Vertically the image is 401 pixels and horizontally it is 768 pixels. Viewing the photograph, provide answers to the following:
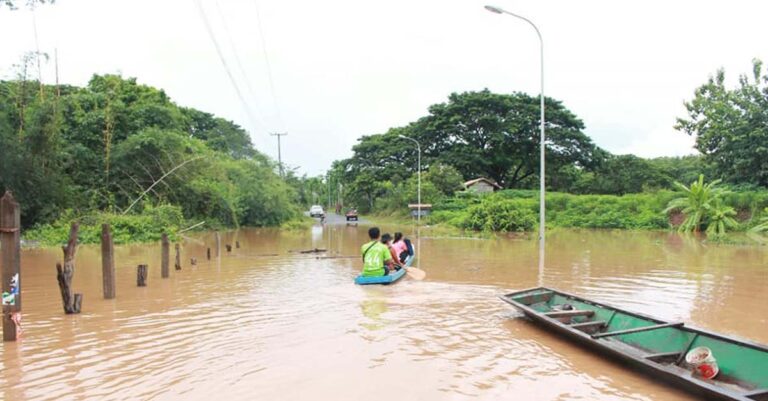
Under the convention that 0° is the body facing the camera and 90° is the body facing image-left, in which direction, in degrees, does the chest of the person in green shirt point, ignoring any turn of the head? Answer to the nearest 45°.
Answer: approximately 180°

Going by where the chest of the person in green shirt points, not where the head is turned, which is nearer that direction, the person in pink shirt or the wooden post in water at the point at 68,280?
the person in pink shirt

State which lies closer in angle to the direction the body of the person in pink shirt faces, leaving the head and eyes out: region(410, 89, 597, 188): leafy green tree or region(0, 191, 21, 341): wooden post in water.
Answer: the leafy green tree

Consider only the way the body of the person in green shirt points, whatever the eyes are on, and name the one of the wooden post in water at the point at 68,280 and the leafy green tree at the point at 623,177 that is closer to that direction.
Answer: the leafy green tree

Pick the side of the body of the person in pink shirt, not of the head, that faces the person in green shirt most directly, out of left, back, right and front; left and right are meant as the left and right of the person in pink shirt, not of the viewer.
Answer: back

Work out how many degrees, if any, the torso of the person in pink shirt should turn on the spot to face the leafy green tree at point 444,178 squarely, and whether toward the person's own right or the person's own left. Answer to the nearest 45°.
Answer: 0° — they already face it

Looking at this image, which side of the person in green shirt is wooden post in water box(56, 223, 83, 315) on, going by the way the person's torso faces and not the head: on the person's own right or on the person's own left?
on the person's own left

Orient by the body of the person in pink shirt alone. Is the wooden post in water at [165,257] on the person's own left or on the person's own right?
on the person's own left

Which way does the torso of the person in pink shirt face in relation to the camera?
away from the camera

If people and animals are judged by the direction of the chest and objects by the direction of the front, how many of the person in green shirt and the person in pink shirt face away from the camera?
2
